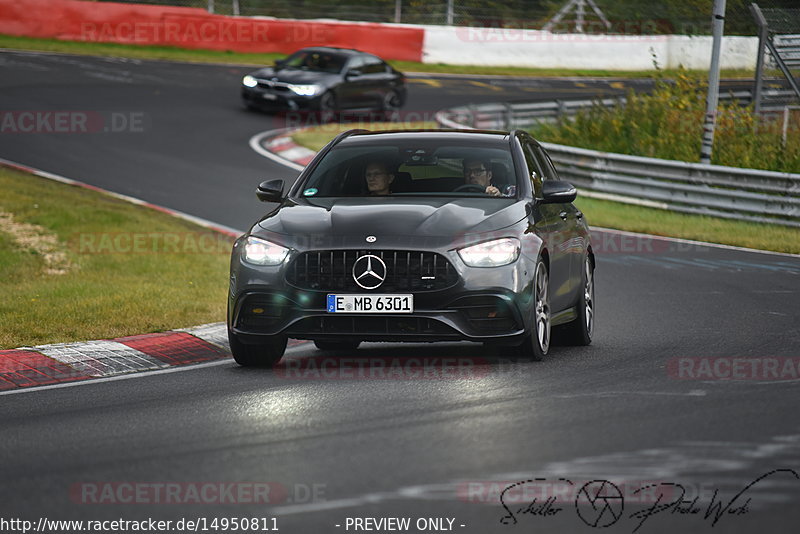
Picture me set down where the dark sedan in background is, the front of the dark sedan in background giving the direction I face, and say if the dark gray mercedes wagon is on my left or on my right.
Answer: on my left

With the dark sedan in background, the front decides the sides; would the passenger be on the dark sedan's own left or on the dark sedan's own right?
on the dark sedan's own left

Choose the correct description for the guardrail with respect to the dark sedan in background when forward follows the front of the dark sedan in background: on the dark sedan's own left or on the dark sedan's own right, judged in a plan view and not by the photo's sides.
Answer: on the dark sedan's own left

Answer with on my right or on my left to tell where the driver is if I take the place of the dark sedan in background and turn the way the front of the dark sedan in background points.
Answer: on my left

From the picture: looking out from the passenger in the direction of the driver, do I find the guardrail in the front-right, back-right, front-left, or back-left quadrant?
front-left

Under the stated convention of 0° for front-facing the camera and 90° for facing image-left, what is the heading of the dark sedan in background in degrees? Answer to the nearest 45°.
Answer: approximately 45°

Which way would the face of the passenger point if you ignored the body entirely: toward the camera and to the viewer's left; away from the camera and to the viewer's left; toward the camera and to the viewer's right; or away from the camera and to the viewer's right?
toward the camera and to the viewer's left

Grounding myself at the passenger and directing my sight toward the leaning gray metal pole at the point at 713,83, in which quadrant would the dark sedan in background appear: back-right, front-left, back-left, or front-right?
front-left
